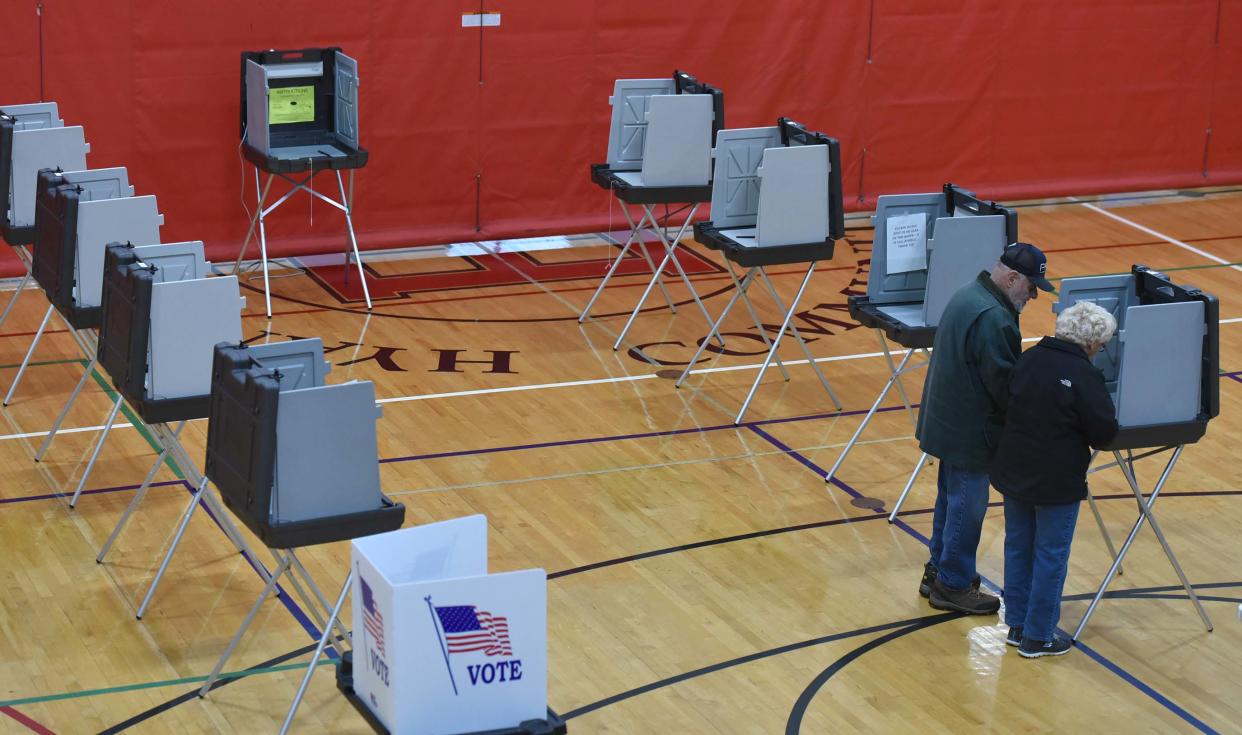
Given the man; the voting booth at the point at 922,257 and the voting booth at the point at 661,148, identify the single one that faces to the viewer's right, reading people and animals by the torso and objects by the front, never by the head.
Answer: the man

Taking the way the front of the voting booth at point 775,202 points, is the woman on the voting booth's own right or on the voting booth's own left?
on the voting booth's own left

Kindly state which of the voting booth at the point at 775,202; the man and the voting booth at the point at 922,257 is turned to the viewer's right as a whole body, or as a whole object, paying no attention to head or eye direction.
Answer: the man

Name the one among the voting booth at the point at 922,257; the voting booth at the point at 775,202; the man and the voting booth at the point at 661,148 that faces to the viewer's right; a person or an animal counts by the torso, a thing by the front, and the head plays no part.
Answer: the man

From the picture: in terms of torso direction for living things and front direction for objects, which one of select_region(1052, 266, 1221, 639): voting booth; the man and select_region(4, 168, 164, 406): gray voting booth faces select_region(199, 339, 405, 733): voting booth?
select_region(1052, 266, 1221, 639): voting booth

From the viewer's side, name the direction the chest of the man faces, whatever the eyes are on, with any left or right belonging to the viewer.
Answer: facing to the right of the viewer

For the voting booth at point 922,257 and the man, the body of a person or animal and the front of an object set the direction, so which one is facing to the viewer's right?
the man

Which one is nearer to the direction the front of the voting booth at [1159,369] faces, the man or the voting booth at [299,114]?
the man

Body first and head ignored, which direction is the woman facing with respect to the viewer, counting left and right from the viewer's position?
facing away from the viewer and to the right of the viewer

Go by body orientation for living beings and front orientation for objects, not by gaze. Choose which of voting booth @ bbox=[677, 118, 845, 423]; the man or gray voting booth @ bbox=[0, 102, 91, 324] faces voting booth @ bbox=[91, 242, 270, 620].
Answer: voting booth @ bbox=[677, 118, 845, 423]

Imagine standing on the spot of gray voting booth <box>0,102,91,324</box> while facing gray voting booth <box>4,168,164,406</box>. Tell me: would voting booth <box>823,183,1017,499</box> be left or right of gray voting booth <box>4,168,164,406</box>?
left

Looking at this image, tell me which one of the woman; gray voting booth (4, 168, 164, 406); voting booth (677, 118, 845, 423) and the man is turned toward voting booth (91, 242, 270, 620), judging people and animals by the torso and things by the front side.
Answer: voting booth (677, 118, 845, 423)

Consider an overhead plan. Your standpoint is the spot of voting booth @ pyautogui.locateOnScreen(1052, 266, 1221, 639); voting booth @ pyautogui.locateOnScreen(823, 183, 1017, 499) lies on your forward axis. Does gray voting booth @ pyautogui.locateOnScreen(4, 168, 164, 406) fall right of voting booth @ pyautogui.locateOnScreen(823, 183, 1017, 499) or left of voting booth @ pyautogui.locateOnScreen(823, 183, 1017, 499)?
left

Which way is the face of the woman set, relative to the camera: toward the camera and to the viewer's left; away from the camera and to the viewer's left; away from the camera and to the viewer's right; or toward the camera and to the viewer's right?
away from the camera and to the viewer's right
